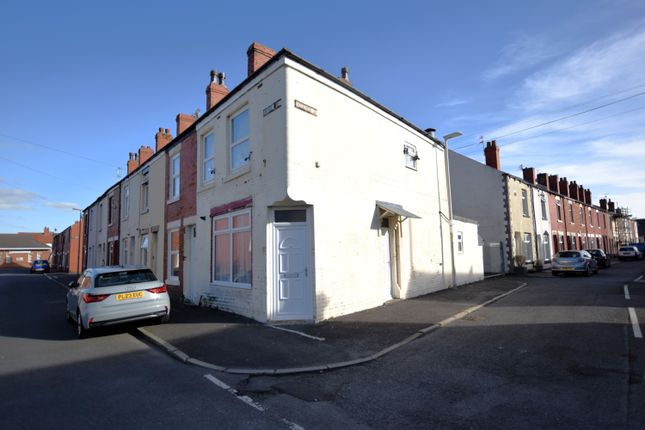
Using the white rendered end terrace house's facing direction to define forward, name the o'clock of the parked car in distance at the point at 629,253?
The parked car in distance is roughly at 6 o'clock from the white rendered end terrace house.

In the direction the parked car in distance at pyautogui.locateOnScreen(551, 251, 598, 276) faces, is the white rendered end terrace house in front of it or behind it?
behind

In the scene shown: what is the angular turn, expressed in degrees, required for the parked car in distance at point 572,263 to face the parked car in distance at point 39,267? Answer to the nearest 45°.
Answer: approximately 135° to its left

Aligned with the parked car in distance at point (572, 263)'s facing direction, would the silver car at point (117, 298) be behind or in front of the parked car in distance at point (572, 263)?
behind

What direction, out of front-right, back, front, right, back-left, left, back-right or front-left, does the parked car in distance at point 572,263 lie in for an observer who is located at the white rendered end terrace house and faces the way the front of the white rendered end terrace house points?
back

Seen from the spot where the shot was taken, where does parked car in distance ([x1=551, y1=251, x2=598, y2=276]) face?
facing away from the viewer and to the right of the viewer

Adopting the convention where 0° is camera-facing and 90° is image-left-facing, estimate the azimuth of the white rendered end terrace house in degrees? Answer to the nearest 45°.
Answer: approximately 45°

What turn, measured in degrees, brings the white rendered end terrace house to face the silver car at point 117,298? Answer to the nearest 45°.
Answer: approximately 45° to its right

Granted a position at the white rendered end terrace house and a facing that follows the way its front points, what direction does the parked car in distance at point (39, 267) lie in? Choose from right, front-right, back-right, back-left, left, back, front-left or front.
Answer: right

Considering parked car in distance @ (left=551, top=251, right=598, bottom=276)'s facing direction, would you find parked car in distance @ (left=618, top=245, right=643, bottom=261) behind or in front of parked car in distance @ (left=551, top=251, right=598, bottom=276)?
in front
